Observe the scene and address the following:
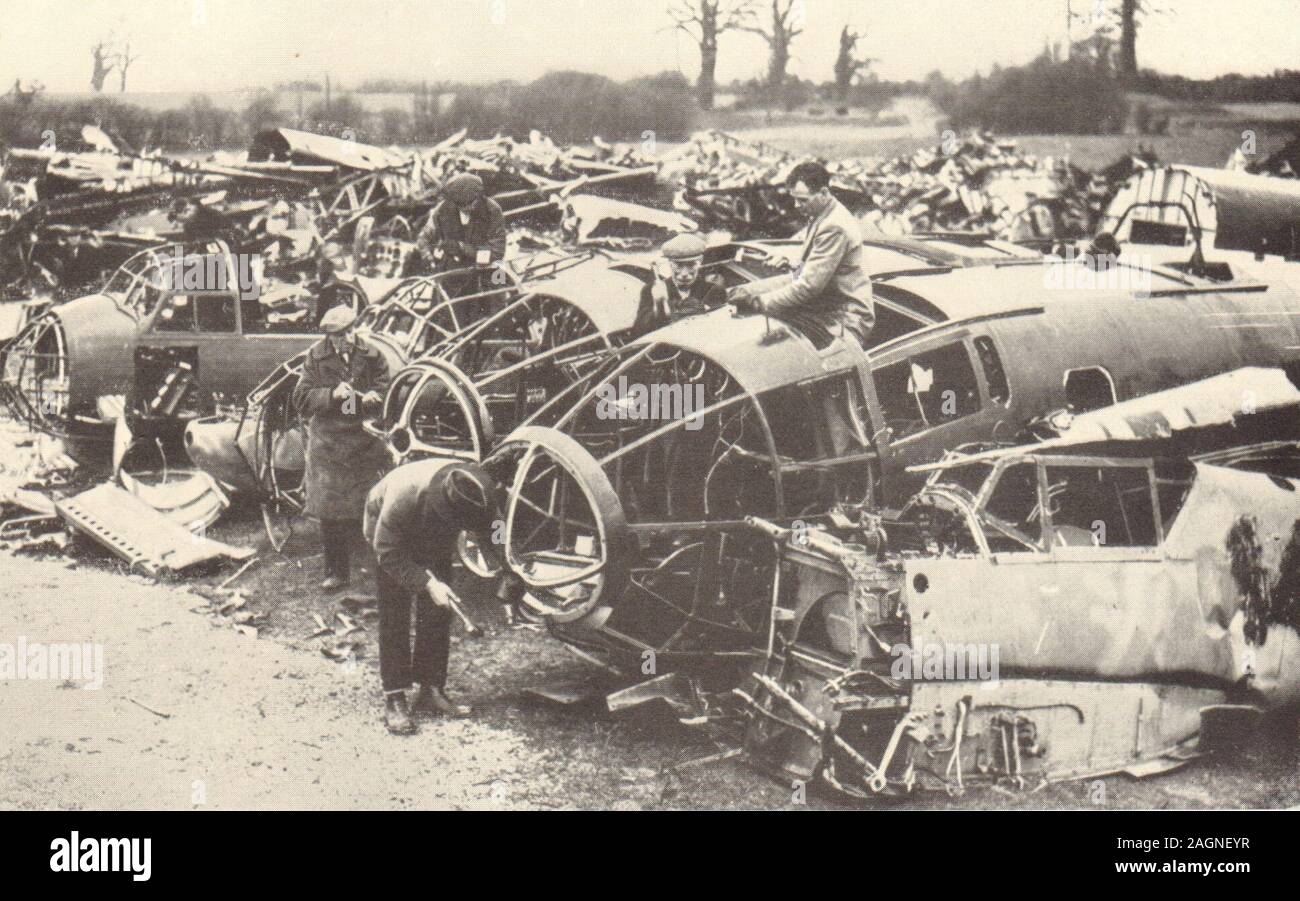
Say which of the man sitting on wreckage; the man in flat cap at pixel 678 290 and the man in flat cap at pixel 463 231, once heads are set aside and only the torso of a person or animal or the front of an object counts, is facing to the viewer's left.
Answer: the man sitting on wreckage

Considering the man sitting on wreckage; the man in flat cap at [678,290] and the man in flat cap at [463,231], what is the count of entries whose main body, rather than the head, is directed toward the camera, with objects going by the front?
2

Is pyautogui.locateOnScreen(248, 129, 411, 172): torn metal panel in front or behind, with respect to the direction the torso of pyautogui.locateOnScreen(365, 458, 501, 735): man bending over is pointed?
behind

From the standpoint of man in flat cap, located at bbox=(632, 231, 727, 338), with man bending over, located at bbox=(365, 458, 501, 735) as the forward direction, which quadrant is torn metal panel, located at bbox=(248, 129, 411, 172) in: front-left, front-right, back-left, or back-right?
back-right

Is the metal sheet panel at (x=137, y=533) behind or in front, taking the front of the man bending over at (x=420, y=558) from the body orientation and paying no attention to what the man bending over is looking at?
behind

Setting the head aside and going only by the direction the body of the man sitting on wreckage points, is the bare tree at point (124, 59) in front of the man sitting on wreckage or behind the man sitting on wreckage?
in front

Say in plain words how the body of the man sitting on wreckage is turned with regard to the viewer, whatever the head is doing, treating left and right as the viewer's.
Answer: facing to the left of the viewer

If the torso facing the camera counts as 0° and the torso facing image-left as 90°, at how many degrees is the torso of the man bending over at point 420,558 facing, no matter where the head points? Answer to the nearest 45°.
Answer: approximately 315°

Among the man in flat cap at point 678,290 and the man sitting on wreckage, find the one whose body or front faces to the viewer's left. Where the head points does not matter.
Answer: the man sitting on wreckage

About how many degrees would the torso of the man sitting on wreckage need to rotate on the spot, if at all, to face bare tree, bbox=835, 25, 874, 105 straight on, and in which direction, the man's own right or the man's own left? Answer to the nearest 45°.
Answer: approximately 90° to the man's own right
